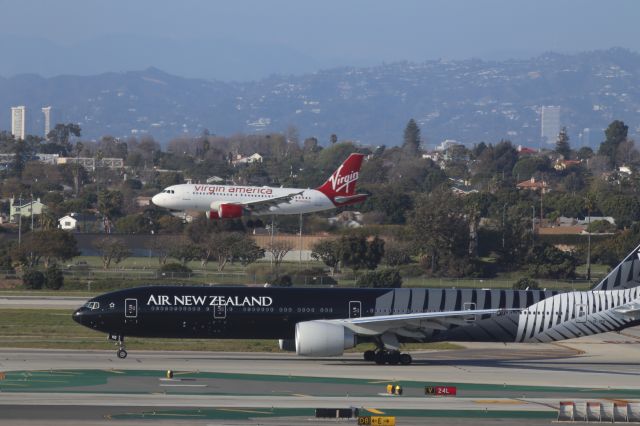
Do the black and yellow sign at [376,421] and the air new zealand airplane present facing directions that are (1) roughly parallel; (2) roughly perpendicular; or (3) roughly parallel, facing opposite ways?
roughly perpendicular

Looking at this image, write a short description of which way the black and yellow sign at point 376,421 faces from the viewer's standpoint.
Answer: facing the viewer

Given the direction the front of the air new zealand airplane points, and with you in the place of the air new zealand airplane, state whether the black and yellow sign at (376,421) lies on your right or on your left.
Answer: on your left

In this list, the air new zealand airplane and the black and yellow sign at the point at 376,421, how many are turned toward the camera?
1

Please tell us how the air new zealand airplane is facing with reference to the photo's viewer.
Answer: facing to the left of the viewer

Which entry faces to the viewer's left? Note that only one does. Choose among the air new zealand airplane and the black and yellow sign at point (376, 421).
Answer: the air new zealand airplane

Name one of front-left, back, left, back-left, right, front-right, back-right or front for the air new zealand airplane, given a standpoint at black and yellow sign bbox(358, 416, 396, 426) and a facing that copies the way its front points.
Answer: back
